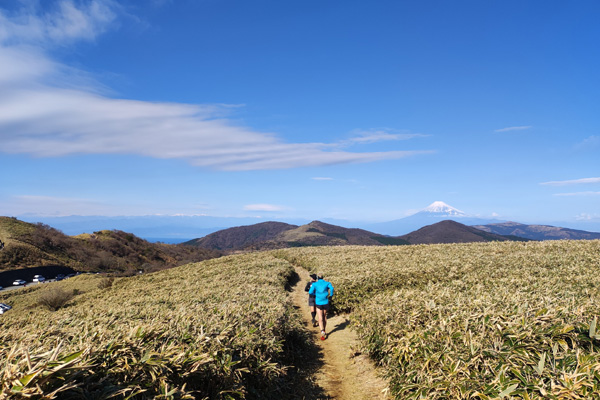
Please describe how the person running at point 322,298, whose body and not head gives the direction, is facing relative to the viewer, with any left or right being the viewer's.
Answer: facing away from the viewer

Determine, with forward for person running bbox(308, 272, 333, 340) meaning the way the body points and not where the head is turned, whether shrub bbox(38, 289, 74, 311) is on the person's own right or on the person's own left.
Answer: on the person's own left
